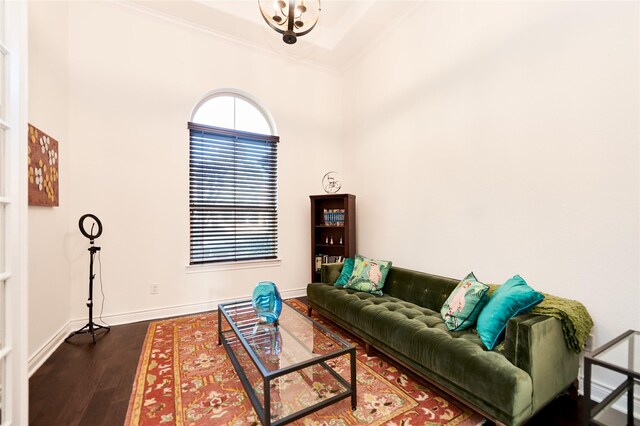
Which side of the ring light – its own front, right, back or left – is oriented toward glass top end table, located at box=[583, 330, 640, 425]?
front

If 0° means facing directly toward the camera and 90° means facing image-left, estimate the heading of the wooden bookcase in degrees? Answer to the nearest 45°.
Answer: approximately 45°

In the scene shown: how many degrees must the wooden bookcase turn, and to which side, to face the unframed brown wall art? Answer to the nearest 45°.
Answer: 0° — it already faces it

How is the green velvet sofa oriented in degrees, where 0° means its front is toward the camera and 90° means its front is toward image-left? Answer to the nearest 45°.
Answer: approximately 45°

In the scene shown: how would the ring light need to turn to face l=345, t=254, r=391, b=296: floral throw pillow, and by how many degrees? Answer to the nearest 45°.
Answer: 0° — it already faces it

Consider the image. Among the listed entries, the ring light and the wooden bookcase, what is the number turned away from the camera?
0

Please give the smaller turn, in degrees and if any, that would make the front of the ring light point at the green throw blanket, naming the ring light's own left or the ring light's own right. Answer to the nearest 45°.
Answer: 0° — it already faces it

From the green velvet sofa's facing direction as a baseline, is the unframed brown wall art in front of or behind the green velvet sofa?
in front

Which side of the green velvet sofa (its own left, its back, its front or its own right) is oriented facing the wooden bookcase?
right

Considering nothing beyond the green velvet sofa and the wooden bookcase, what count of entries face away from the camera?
0

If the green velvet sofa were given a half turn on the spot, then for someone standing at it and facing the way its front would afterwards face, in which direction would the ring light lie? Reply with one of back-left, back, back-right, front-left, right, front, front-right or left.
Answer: back-left
